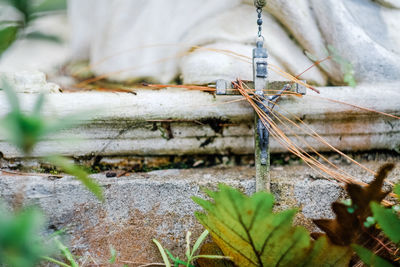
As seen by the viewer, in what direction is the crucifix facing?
toward the camera
